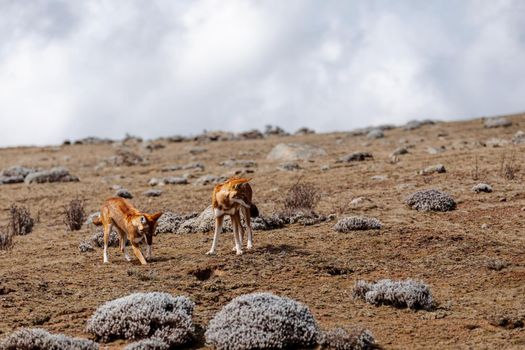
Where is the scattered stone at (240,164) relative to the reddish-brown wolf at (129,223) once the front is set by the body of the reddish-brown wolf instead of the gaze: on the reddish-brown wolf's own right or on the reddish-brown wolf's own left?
on the reddish-brown wolf's own left

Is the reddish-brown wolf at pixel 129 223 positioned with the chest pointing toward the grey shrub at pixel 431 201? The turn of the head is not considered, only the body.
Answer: no

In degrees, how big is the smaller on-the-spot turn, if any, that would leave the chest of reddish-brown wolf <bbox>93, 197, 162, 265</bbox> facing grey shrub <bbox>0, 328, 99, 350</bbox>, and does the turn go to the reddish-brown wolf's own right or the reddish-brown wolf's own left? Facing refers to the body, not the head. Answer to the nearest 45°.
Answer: approximately 45° to the reddish-brown wolf's own right

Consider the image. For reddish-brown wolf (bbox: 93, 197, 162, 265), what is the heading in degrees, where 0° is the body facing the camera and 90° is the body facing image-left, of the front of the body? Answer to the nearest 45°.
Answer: approximately 315°
